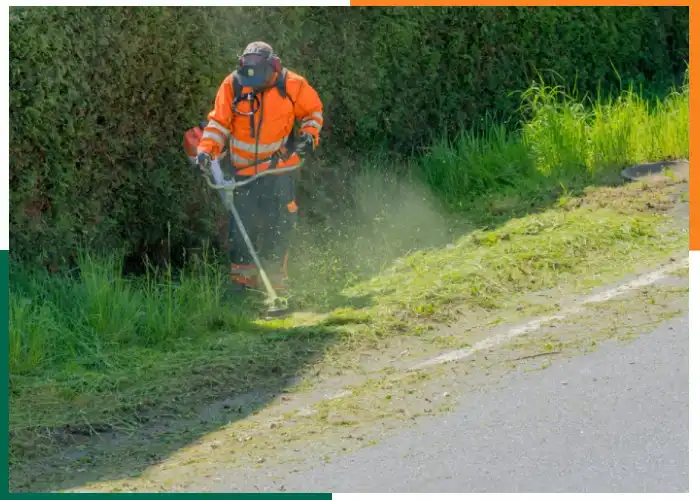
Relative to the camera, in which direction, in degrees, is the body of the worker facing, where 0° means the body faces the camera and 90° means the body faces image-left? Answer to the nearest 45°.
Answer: approximately 0°
